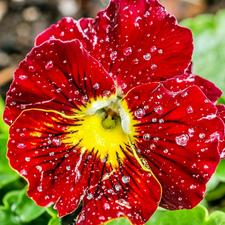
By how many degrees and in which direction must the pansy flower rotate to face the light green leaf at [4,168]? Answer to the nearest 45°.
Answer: approximately 135° to its right

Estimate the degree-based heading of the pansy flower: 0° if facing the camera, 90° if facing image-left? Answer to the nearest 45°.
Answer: approximately 0°

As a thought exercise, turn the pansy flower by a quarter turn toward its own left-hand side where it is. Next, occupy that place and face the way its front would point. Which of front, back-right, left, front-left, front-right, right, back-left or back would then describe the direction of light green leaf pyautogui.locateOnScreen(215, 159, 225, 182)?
front-left
